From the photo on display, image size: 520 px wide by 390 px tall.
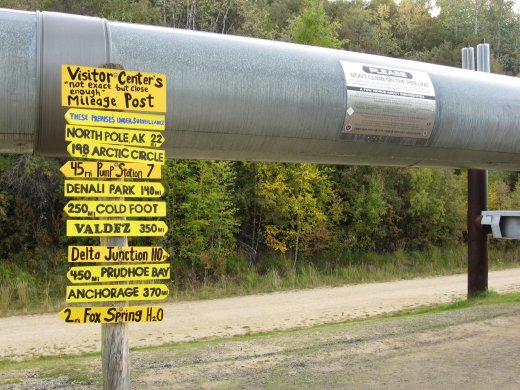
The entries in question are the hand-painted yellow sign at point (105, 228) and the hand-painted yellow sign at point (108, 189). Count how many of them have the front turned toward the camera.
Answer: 2

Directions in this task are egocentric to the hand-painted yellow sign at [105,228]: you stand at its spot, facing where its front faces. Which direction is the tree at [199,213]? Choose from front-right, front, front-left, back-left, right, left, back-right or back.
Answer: back

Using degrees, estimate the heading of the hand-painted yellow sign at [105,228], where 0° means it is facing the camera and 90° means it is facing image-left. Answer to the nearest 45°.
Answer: approximately 0°

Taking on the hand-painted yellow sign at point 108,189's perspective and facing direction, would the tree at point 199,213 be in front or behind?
behind

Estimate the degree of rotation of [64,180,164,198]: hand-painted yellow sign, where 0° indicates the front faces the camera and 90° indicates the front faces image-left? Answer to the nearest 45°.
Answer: approximately 0°
